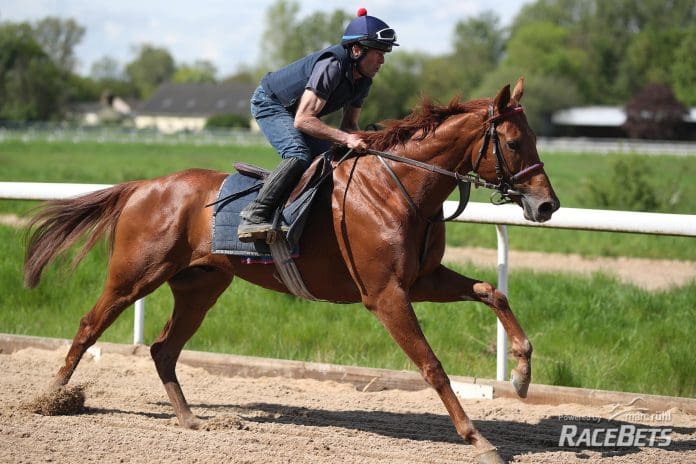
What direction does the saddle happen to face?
to the viewer's right

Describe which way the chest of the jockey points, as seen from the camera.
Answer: to the viewer's right

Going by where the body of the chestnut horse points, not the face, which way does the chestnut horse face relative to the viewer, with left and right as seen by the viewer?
facing to the right of the viewer
